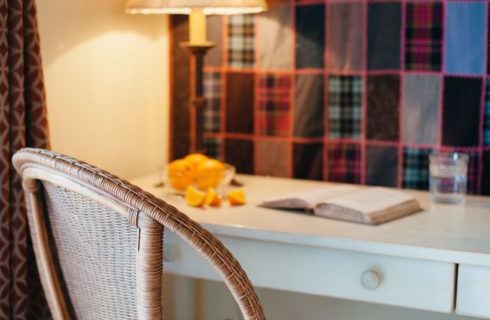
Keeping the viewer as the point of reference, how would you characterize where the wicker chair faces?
facing away from the viewer and to the right of the viewer

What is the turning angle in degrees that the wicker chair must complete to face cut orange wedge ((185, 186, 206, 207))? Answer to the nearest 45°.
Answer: approximately 45° to its left

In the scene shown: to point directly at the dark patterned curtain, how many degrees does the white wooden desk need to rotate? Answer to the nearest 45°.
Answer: approximately 45° to its right

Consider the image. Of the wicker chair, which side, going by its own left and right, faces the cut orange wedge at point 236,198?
front

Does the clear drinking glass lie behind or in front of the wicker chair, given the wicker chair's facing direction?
in front

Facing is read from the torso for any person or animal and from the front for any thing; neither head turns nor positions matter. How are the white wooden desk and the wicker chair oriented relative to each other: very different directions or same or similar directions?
very different directions

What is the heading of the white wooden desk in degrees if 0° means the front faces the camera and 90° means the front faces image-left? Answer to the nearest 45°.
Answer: approximately 45°
